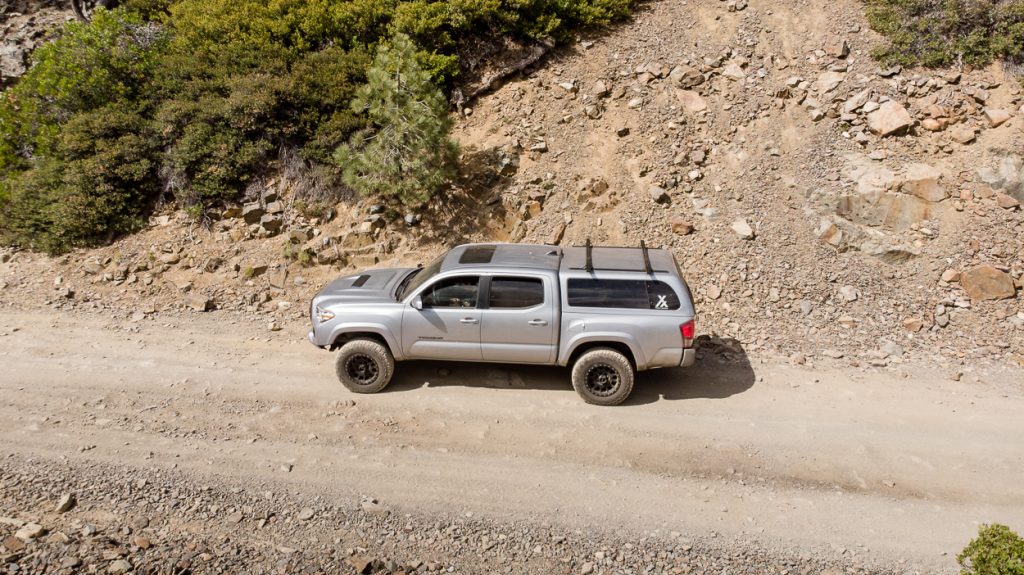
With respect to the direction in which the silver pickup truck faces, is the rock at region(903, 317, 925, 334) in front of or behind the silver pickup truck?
behind

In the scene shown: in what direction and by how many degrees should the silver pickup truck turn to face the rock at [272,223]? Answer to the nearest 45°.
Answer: approximately 45° to its right

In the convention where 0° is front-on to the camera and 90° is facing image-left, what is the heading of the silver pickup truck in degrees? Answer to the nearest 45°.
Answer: approximately 90°

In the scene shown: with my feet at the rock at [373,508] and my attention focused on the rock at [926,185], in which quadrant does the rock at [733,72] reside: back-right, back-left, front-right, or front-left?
front-left

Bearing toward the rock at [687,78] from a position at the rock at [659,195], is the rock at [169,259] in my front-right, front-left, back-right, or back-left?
back-left

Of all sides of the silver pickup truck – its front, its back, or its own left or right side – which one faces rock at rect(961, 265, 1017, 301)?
back

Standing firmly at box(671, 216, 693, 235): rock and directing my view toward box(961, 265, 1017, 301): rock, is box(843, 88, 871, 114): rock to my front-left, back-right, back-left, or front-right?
front-left

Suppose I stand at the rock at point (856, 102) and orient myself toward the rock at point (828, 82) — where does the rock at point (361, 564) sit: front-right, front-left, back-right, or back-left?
back-left

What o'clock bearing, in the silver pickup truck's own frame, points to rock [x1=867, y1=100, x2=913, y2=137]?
The rock is roughly at 5 o'clock from the silver pickup truck.

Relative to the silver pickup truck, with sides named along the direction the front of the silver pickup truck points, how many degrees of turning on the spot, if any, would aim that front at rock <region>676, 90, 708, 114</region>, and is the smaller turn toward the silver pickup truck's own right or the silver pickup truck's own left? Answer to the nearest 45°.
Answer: approximately 135° to the silver pickup truck's own right

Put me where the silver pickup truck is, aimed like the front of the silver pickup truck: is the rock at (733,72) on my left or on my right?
on my right
